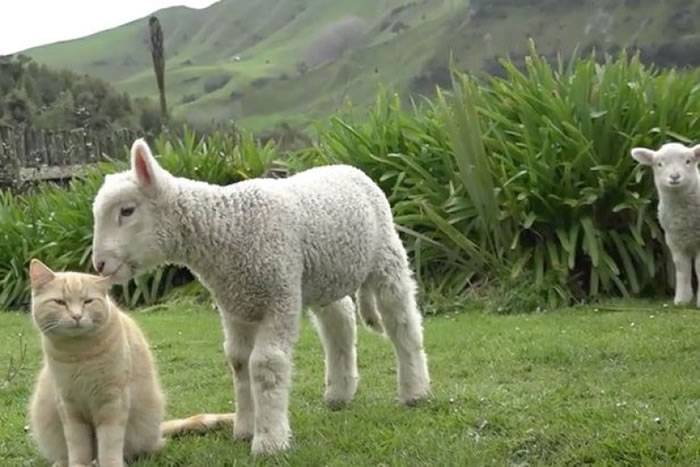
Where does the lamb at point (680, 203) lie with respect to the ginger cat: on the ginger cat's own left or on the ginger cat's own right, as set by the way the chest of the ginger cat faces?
on the ginger cat's own left

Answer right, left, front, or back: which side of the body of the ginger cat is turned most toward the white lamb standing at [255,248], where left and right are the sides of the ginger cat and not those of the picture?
left

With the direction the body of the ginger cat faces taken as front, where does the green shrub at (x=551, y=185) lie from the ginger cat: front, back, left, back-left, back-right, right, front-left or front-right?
back-left

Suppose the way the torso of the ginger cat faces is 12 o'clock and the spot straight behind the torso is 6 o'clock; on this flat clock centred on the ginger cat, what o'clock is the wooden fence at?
The wooden fence is roughly at 6 o'clock from the ginger cat.

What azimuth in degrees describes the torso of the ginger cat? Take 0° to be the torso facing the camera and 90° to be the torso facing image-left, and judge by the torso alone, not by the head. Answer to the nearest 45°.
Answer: approximately 0°
